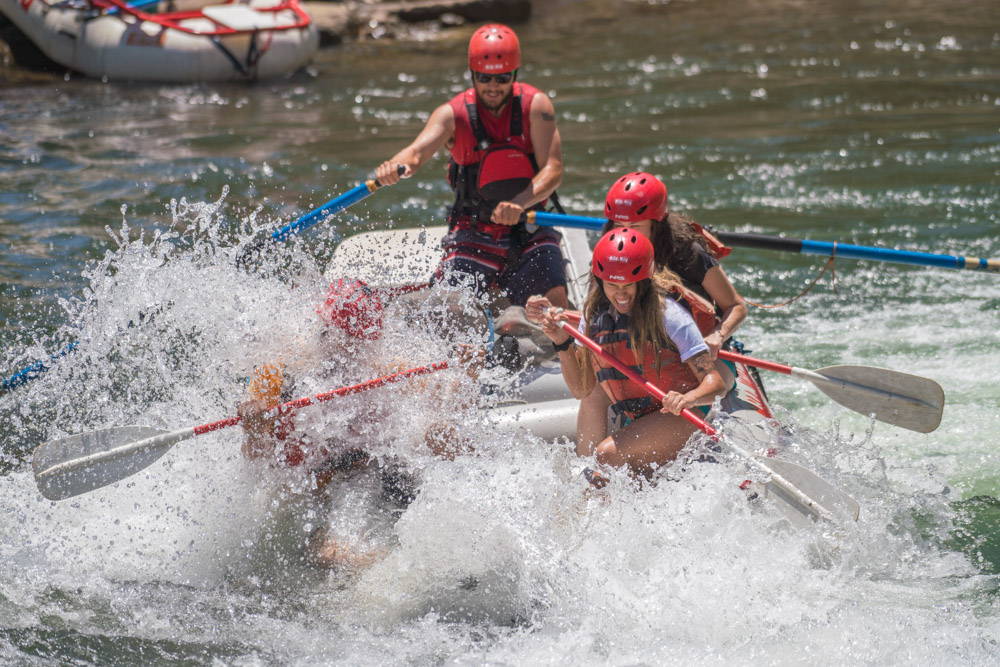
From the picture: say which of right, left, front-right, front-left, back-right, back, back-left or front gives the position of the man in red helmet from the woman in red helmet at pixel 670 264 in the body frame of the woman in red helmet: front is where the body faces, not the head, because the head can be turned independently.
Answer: right

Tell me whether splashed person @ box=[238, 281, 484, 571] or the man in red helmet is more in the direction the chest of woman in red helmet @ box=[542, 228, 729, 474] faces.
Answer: the splashed person

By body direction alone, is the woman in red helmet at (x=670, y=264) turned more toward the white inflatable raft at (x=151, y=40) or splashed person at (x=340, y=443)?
the splashed person

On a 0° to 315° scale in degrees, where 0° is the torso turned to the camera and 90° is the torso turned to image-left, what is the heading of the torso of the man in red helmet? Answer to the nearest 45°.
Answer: approximately 0°

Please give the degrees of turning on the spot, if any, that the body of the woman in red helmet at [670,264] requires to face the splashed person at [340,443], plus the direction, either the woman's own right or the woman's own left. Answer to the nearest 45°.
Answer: approximately 45° to the woman's own right

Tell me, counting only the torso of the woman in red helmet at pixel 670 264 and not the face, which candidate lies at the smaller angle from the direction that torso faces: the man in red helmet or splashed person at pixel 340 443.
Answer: the splashed person

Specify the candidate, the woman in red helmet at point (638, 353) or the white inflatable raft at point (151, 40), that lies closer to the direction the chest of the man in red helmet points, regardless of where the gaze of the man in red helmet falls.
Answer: the woman in red helmet

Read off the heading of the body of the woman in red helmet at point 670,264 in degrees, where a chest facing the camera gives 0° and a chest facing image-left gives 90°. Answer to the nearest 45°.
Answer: approximately 45°

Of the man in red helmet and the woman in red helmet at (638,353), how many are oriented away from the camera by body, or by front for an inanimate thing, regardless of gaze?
0

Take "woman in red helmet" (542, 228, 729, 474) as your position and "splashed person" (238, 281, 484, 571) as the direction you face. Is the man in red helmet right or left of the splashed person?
right

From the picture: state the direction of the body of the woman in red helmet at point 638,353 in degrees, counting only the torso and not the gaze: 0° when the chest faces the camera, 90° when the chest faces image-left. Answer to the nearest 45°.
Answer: approximately 45°
